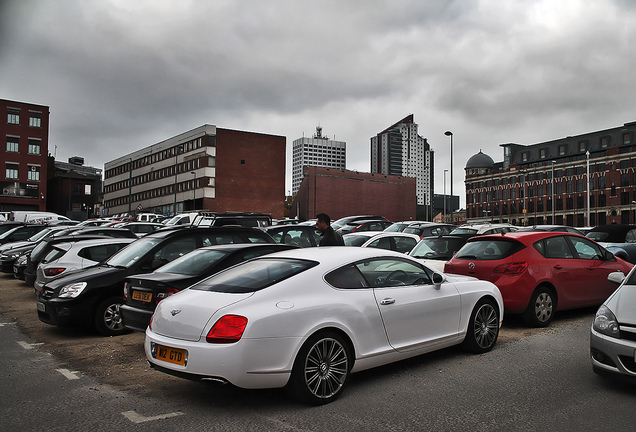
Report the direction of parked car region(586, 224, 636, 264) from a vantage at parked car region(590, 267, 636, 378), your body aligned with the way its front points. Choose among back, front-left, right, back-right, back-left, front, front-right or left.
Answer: back-right

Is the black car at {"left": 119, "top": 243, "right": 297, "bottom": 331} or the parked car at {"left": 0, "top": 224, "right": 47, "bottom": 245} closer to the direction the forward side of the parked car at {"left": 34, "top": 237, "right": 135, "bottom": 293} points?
the parked car

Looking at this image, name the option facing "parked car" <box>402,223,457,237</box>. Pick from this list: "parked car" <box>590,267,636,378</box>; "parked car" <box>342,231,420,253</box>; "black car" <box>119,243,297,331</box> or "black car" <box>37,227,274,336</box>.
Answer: "black car" <box>119,243,297,331</box>

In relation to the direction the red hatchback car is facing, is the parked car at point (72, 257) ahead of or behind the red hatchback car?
behind

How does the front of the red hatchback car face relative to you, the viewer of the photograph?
facing away from the viewer and to the right of the viewer

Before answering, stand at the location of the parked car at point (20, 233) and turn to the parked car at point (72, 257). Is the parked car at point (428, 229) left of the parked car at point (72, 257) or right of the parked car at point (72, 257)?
left

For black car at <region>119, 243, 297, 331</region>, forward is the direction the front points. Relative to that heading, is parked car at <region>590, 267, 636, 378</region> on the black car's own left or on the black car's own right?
on the black car's own right

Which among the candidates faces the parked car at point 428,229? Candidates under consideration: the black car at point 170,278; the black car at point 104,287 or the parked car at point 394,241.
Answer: the black car at point 170,278

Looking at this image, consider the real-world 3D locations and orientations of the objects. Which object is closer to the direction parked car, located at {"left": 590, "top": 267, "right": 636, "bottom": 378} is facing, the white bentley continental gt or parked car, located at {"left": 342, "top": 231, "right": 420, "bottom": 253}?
the white bentley continental gt
